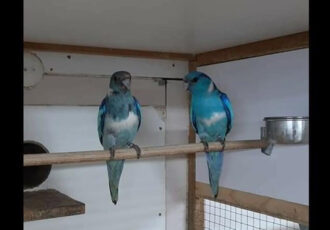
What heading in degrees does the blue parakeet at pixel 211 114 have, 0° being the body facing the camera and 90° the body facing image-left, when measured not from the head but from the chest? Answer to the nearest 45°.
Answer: approximately 45°
